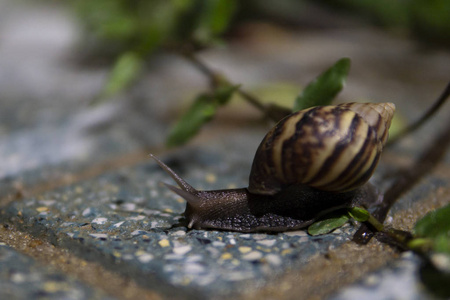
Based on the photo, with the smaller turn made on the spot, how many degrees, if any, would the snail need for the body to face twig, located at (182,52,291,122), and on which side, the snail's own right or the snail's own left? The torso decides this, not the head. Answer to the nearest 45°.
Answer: approximately 90° to the snail's own right

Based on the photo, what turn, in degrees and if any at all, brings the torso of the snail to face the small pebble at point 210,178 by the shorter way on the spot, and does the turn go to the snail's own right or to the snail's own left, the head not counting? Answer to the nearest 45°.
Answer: approximately 45° to the snail's own right

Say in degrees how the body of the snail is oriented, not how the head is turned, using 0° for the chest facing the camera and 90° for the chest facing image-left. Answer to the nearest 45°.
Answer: approximately 90°

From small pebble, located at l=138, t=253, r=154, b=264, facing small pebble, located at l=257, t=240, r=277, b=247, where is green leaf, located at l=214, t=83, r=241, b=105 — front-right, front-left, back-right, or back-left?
front-left
